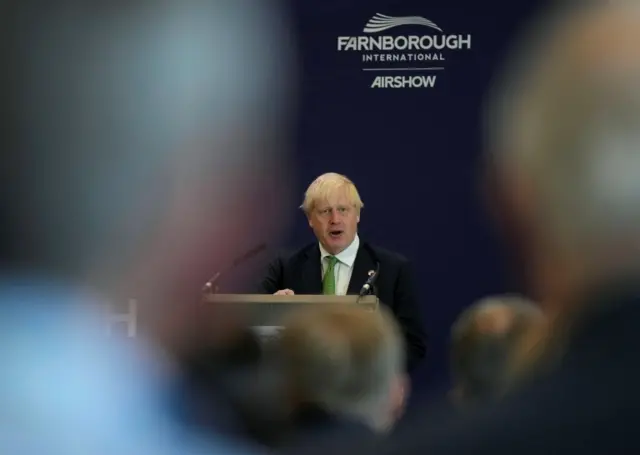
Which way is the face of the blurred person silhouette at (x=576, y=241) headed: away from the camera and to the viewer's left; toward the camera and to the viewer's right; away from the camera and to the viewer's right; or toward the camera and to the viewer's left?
away from the camera and to the viewer's left

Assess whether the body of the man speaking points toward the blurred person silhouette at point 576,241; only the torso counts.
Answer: yes

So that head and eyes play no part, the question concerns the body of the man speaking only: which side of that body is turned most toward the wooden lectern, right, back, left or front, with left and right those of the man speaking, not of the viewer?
front

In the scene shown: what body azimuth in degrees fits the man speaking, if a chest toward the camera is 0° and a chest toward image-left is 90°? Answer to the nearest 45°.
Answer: approximately 0°
